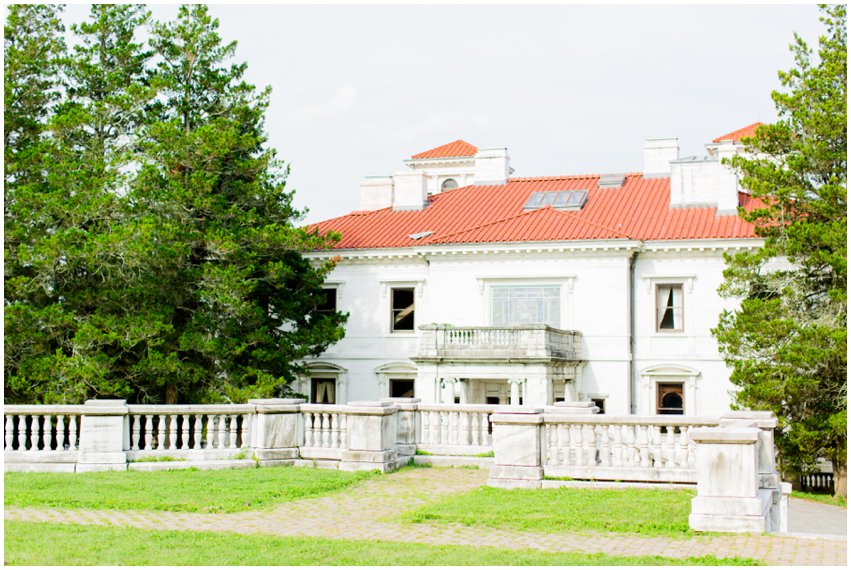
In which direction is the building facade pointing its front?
toward the camera

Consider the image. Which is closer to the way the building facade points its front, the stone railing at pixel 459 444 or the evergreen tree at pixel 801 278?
the stone railing

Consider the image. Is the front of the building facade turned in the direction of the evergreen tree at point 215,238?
no

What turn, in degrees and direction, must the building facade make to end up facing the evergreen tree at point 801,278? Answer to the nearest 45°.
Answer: approximately 45° to its left

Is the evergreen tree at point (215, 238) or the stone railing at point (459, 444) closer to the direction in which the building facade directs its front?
the stone railing

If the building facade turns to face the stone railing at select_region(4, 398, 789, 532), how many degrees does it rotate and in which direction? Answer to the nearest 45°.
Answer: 0° — it already faces it

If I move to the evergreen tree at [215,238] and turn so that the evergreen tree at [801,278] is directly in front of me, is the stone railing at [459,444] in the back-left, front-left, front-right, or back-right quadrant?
front-right

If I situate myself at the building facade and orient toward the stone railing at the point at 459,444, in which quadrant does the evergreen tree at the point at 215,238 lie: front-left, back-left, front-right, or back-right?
front-right
